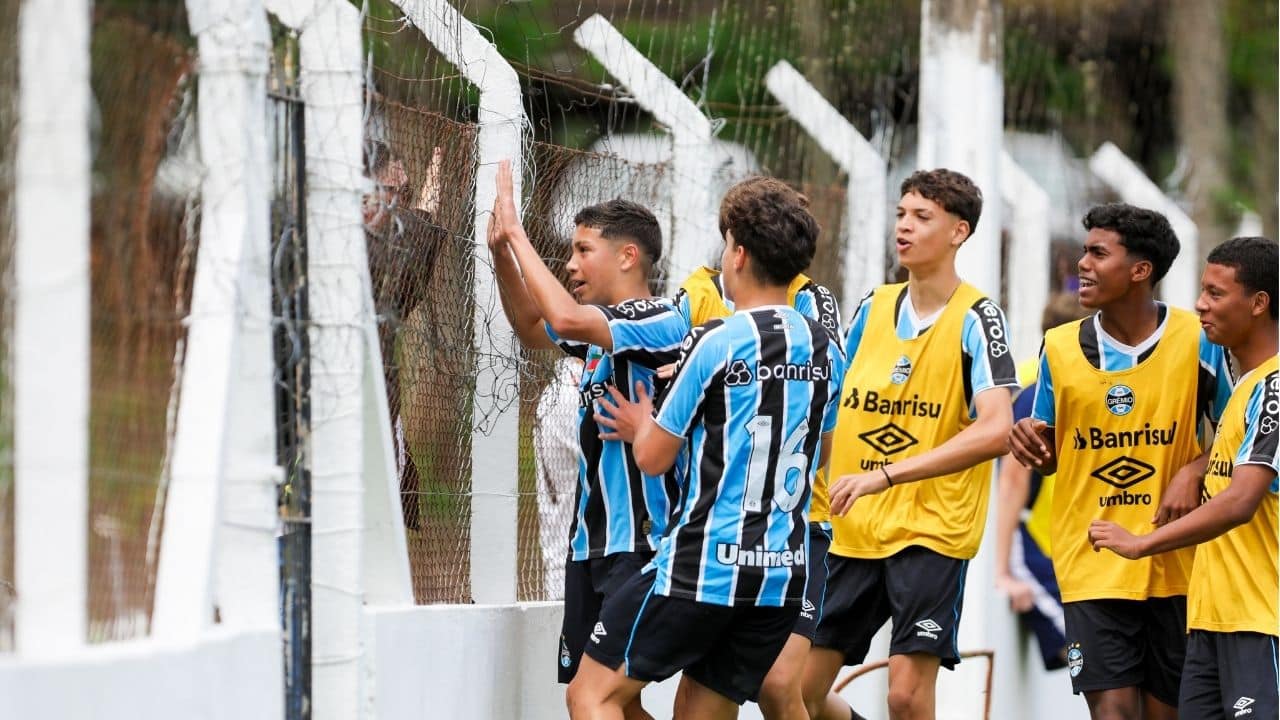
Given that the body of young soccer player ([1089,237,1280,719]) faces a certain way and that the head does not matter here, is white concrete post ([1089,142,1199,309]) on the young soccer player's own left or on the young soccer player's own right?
on the young soccer player's own right

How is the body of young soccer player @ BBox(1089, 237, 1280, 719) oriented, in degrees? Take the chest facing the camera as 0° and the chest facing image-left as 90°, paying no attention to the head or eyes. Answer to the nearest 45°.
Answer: approximately 45°

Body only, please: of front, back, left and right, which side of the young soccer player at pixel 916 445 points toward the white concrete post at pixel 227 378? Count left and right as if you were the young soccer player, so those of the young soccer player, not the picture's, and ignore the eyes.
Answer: front

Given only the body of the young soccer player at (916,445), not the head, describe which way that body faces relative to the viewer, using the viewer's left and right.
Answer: facing the viewer and to the left of the viewer

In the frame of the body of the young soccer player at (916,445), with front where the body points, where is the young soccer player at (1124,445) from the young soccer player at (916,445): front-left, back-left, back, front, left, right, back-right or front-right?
back-left

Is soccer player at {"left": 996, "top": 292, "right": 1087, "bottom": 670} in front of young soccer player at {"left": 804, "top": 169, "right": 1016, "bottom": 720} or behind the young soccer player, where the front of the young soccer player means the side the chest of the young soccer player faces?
behind

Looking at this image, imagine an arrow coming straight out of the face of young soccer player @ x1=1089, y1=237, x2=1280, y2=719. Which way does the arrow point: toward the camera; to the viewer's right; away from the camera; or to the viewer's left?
to the viewer's left

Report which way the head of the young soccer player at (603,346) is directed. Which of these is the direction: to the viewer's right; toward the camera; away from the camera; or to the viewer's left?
to the viewer's left

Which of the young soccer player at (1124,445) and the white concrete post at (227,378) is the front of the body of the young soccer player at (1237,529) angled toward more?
the white concrete post

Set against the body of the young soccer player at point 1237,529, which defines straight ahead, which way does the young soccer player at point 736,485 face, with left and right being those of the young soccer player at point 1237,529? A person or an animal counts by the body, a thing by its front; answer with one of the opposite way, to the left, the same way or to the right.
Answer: to the right

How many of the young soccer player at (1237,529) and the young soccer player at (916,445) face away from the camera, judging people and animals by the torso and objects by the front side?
0

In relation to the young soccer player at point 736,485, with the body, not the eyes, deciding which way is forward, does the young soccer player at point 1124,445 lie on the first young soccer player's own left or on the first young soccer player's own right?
on the first young soccer player's own right

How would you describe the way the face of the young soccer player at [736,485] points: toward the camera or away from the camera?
away from the camera

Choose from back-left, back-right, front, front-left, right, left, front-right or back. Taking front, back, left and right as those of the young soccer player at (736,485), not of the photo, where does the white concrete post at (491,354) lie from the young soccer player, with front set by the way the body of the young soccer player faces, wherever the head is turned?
front

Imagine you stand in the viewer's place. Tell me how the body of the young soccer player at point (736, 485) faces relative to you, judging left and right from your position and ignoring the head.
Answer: facing away from the viewer and to the left of the viewer

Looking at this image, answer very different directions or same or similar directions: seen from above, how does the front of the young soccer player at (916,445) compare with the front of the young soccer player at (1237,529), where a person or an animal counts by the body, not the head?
same or similar directions

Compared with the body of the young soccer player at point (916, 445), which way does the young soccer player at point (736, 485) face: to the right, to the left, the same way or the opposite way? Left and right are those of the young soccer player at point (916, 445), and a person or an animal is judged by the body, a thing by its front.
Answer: to the right
